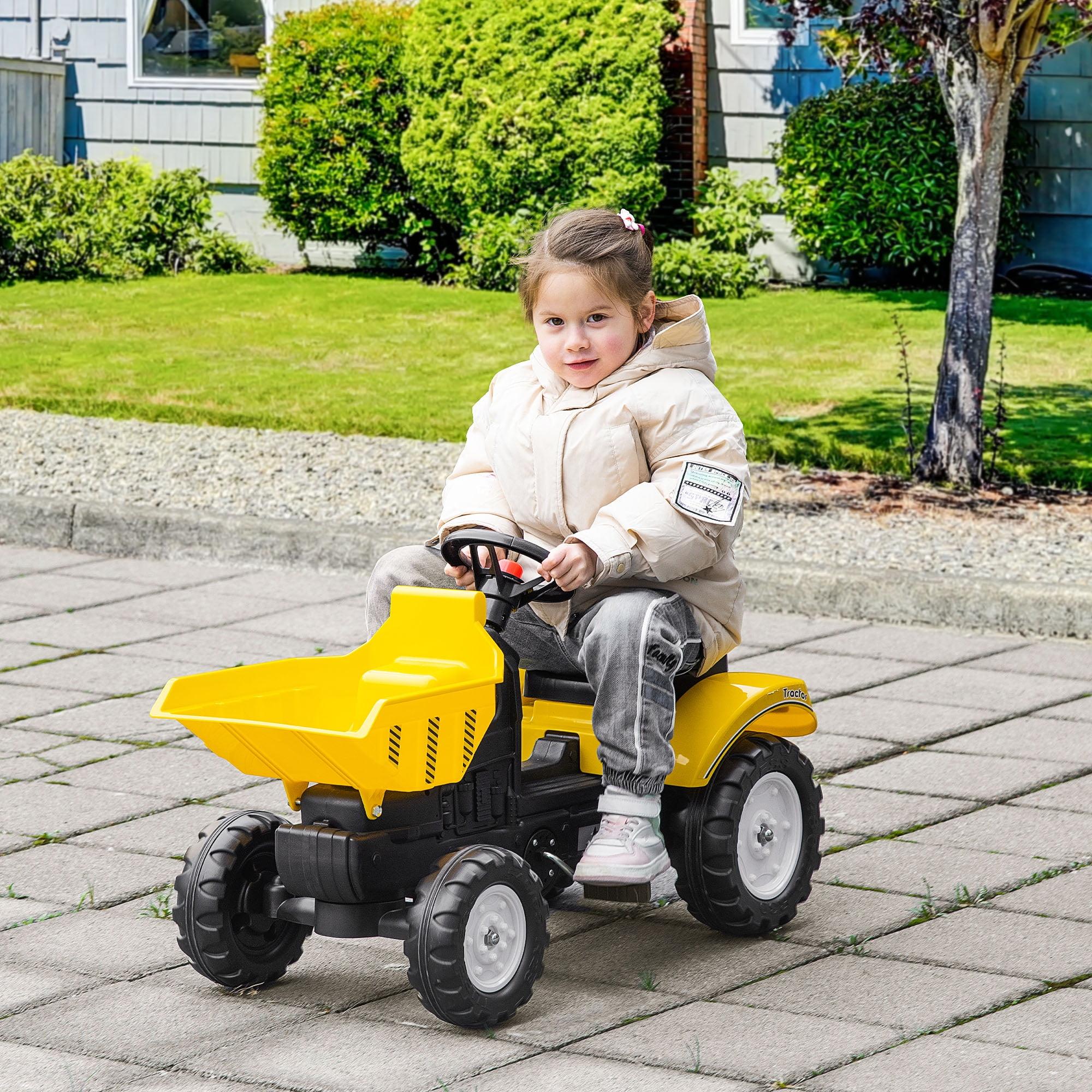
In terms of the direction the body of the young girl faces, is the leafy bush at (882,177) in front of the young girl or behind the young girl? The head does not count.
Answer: behind

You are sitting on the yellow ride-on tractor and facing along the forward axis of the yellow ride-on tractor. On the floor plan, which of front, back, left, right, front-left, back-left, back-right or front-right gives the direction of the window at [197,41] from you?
back-right

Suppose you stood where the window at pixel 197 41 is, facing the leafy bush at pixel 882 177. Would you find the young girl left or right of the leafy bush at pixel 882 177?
right

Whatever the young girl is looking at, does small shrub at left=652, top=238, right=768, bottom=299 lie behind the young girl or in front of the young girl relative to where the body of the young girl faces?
behind

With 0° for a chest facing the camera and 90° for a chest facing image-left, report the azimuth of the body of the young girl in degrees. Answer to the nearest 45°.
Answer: approximately 45°

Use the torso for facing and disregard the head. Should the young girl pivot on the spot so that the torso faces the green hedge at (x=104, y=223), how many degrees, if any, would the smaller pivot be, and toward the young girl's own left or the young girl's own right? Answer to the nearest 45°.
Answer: approximately 135° to the young girl's own right

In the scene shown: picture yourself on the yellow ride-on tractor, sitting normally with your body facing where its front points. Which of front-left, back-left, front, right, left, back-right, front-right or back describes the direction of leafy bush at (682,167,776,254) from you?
back-right

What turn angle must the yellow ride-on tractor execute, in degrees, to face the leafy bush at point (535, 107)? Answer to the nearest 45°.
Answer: approximately 135° to its right

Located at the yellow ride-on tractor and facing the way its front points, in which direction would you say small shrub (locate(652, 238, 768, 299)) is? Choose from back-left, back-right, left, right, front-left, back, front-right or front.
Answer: back-right

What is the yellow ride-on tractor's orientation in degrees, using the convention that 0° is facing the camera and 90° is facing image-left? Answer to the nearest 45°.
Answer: approximately 45°

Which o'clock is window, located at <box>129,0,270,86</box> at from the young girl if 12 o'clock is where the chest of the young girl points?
The window is roughly at 4 o'clock from the young girl.

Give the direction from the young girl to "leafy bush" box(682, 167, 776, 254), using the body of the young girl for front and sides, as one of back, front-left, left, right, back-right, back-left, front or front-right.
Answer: back-right

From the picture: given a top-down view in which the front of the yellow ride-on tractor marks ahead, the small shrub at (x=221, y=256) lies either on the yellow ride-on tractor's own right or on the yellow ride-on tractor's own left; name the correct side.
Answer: on the yellow ride-on tractor's own right
